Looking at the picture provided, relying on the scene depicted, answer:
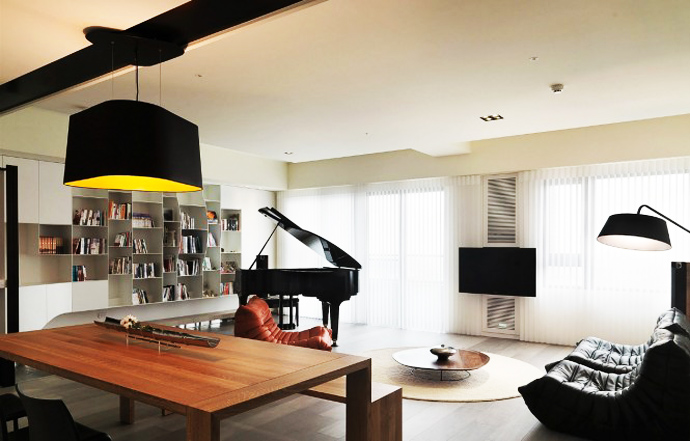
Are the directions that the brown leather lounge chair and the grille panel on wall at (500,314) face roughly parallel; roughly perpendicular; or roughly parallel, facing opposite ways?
roughly perpendicular

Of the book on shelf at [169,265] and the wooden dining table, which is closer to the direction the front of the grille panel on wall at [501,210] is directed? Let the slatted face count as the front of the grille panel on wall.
the wooden dining table

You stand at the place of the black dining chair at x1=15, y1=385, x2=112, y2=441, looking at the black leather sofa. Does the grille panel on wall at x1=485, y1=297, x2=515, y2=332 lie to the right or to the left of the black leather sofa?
left

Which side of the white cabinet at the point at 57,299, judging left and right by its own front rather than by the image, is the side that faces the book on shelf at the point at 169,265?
left

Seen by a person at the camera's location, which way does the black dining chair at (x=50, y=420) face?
facing away from the viewer and to the right of the viewer

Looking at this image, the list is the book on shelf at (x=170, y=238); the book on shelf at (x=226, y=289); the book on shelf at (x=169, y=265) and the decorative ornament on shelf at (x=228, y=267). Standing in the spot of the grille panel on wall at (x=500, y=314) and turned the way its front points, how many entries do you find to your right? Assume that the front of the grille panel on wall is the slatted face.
4

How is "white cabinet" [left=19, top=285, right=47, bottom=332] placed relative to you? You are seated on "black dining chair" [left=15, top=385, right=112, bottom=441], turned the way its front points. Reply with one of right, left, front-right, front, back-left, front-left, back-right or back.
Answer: front-left

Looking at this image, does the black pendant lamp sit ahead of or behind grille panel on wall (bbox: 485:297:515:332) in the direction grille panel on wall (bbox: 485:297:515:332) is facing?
ahead

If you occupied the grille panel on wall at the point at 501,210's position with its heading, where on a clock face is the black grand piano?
The black grand piano is roughly at 2 o'clock from the grille panel on wall.

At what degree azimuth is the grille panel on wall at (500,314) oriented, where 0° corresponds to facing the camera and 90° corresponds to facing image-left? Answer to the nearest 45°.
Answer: approximately 0°

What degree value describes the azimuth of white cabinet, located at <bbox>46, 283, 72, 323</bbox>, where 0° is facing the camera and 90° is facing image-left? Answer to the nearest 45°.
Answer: approximately 315°

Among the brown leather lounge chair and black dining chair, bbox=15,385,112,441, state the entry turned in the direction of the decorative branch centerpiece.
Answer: the black dining chair

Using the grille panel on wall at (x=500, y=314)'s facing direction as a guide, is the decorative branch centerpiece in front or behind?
in front

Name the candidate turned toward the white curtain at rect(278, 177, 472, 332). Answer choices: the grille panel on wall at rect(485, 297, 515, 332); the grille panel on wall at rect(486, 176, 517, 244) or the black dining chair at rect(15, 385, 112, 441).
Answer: the black dining chair

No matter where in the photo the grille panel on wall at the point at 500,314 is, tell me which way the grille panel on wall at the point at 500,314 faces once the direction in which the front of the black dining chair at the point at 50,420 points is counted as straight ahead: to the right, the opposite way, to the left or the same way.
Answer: the opposite way

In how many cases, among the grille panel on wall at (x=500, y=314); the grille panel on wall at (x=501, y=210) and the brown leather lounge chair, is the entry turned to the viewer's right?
1
